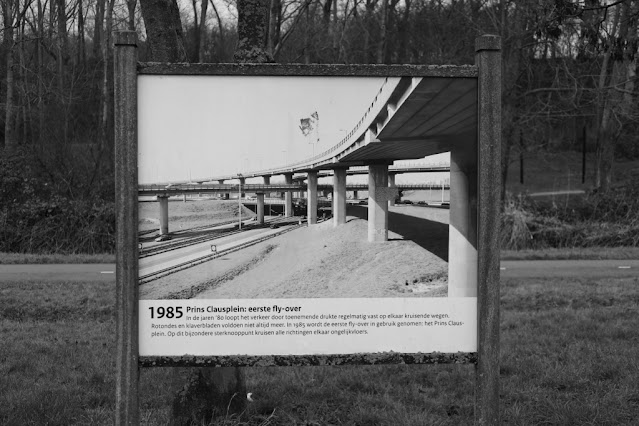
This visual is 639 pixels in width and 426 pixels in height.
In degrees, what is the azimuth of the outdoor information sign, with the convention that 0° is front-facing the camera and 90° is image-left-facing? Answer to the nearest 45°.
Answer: approximately 0°
